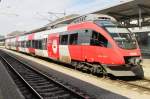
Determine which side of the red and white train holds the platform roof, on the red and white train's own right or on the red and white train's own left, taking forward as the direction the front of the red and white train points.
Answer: on the red and white train's own left

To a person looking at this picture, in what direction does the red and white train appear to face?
facing the viewer and to the right of the viewer
